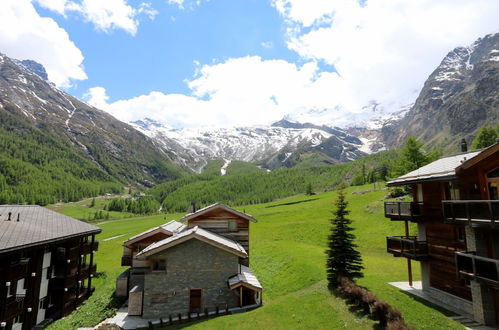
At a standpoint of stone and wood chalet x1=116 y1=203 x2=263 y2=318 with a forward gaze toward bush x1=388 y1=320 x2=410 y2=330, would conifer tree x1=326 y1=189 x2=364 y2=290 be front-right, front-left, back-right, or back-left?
front-left

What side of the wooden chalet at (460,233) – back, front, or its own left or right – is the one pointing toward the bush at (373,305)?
front

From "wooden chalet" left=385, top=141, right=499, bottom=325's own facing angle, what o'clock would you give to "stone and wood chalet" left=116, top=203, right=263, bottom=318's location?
"stone and wood chalet" left=116, top=203, right=263, bottom=318 is roughly at 1 o'clock from "wooden chalet" left=385, top=141, right=499, bottom=325.

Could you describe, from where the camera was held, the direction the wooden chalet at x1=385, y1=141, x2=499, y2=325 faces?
facing the viewer and to the left of the viewer

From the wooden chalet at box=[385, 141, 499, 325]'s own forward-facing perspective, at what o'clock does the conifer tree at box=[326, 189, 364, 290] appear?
The conifer tree is roughly at 2 o'clock from the wooden chalet.

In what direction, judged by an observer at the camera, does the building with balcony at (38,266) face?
facing the viewer and to the right of the viewer

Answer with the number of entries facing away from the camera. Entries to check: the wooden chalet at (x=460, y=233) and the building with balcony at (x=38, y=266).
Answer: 0

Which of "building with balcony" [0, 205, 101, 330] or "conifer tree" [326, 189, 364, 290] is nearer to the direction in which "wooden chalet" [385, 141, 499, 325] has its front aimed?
the building with balcony

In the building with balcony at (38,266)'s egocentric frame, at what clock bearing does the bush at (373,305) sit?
The bush is roughly at 12 o'clock from the building with balcony.

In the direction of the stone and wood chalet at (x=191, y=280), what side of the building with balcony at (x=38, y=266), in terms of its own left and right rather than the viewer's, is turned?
front

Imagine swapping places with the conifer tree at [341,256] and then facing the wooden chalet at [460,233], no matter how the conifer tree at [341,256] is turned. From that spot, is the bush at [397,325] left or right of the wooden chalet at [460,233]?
right
